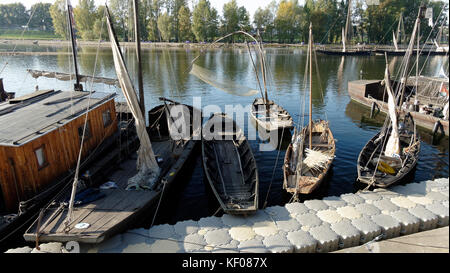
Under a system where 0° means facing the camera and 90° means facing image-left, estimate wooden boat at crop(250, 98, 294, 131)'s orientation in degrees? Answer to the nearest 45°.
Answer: approximately 315°

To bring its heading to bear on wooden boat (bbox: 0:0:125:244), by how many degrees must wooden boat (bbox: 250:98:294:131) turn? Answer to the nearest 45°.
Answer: approximately 90° to its right

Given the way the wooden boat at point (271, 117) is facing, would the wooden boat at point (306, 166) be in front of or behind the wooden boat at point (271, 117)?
in front
